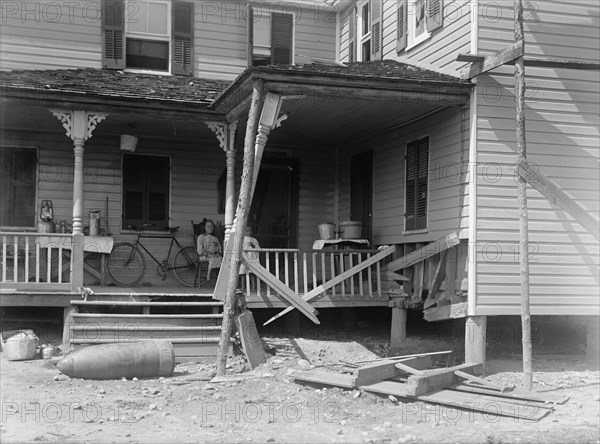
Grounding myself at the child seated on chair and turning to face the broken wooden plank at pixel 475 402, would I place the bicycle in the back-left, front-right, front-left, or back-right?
back-right

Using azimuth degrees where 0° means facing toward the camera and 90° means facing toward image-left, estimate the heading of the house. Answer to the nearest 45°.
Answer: approximately 0°

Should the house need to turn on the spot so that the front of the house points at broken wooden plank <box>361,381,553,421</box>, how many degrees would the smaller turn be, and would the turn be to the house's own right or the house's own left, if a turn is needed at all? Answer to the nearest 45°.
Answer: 0° — it already faces it

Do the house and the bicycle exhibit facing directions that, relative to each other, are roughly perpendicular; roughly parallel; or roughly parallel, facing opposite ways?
roughly perpendicular
